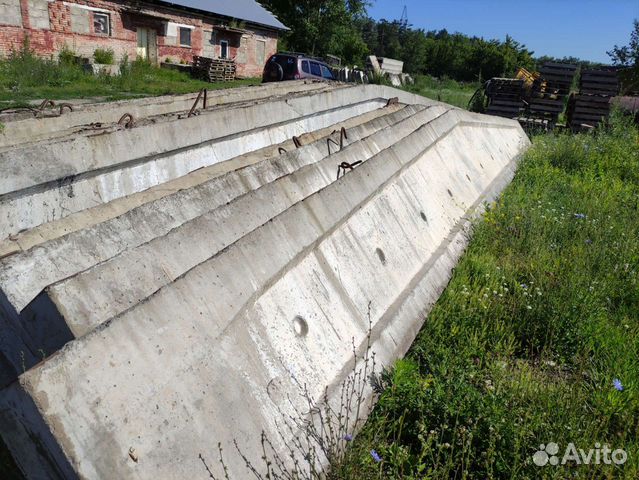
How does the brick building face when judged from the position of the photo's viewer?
facing the viewer and to the right of the viewer

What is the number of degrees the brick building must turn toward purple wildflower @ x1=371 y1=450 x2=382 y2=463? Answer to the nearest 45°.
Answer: approximately 45° to its right

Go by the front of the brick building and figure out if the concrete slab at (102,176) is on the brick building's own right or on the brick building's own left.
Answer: on the brick building's own right

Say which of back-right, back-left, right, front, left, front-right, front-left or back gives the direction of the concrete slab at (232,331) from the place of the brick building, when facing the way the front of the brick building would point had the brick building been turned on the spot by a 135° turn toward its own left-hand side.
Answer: back

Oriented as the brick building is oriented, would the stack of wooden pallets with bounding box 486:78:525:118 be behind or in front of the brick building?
in front

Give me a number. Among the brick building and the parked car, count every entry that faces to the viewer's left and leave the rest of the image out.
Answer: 0

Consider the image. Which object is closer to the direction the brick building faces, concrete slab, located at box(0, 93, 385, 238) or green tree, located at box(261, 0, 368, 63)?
the concrete slab

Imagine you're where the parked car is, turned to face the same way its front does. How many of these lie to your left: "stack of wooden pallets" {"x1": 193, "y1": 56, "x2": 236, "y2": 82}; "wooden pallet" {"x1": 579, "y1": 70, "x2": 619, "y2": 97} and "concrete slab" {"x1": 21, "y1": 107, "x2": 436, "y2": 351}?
1

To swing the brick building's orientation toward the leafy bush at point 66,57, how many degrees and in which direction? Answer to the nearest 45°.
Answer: approximately 90° to its right

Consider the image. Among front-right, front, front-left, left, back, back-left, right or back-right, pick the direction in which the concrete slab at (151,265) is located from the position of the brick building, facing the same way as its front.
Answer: front-right

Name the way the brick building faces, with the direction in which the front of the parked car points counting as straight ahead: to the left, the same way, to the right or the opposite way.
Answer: to the right
